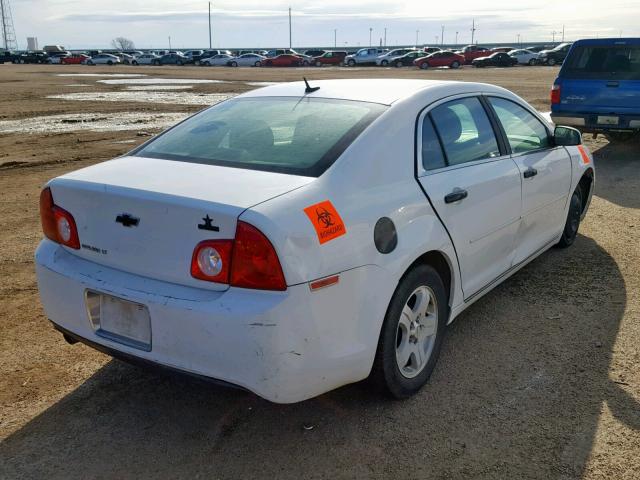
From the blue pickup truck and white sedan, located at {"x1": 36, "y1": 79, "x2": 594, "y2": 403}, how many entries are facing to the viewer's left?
0

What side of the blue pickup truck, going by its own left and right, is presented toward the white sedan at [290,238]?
back

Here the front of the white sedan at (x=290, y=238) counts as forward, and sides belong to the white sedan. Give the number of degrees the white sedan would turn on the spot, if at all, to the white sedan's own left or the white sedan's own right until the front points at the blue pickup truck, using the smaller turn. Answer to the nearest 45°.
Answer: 0° — it already faces it

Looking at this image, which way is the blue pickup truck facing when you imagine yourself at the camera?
facing away from the viewer

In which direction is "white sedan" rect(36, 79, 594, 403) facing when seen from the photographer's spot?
facing away from the viewer and to the right of the viewer
